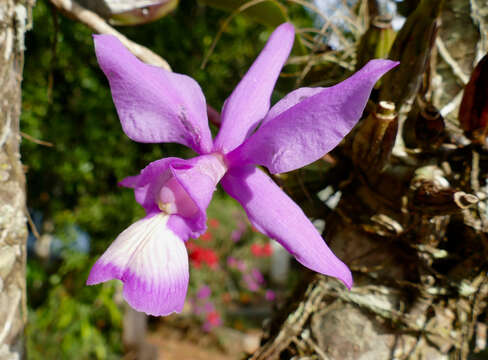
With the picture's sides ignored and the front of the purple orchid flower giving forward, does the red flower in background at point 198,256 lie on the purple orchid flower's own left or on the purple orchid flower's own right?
on the purple orchid flower's own right

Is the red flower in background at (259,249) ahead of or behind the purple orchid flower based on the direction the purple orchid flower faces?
behind

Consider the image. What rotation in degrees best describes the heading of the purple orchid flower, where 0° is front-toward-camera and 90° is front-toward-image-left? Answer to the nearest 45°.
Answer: approximately 45°

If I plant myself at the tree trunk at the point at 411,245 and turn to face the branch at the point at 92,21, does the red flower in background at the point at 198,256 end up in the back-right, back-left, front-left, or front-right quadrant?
front-right

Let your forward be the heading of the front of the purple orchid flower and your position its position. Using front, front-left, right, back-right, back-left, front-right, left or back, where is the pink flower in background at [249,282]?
back-right
